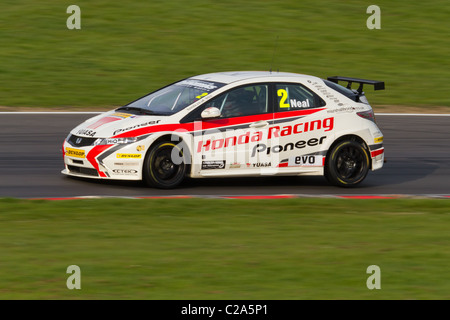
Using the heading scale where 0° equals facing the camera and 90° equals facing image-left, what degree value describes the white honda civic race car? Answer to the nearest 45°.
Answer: approximately 45°
